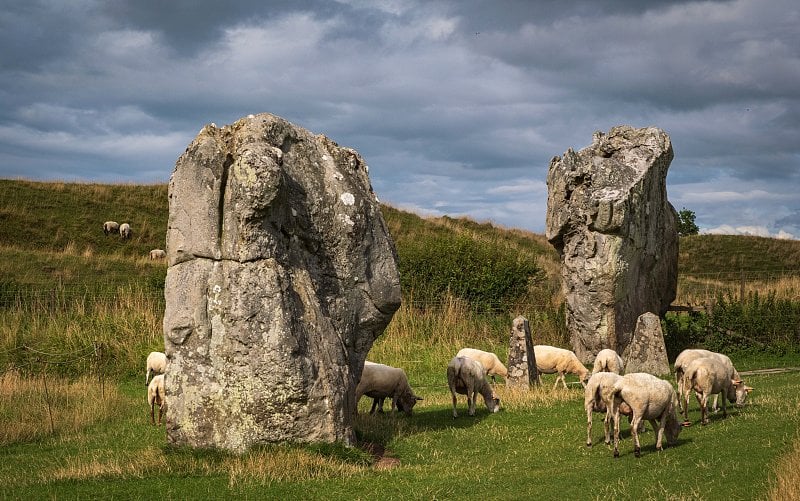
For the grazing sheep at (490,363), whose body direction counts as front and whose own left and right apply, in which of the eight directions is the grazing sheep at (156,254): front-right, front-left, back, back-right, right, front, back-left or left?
back-left

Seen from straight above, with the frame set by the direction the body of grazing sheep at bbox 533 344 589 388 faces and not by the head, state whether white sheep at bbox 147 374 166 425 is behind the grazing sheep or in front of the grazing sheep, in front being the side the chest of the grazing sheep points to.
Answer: behind

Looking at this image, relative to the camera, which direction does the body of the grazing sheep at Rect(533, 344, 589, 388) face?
to the viewer's right

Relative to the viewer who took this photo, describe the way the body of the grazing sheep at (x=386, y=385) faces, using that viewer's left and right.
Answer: facing to the right of the viewer

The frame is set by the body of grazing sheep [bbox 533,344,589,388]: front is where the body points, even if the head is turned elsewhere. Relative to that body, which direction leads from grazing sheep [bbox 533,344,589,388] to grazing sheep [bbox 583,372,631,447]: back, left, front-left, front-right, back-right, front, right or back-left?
right

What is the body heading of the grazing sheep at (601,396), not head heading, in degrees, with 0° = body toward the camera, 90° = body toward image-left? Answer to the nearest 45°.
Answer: approximately 225°

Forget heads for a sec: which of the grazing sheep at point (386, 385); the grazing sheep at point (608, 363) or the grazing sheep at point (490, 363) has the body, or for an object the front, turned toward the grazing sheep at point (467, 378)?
the grazing sheep at point (386, 385)

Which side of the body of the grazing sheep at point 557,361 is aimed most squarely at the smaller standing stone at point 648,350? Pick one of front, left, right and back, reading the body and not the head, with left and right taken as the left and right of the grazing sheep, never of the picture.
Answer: front

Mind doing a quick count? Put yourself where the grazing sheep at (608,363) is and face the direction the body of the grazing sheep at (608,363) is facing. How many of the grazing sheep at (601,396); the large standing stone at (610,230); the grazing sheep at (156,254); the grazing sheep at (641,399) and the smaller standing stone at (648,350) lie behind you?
2

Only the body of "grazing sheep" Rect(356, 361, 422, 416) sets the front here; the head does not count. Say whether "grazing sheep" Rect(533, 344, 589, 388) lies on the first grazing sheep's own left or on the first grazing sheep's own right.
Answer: on the first grazing sheep's own left

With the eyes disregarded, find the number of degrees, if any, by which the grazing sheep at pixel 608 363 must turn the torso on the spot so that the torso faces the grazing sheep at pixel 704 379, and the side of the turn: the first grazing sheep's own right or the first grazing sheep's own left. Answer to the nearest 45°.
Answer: approximately 180°
